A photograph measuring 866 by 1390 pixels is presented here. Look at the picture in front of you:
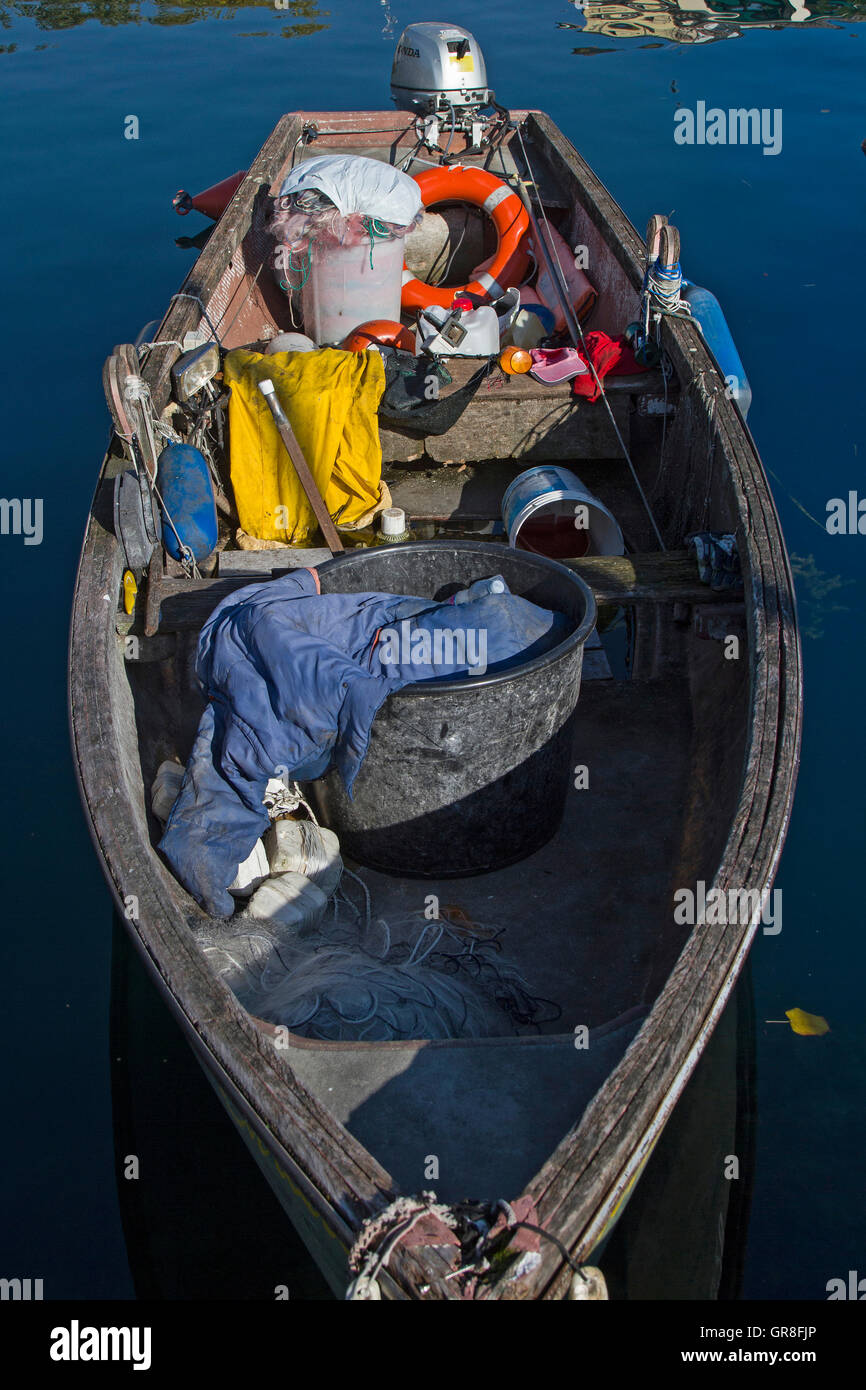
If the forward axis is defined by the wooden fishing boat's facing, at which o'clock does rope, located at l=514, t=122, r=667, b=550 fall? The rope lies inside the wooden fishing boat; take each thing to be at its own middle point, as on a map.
The rope is roughly at 6 o'clock from the wooden fishing boat.

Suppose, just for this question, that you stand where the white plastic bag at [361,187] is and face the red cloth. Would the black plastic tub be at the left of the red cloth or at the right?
right

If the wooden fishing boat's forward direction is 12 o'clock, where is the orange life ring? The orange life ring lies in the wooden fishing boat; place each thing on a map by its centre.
The orange life ring is roughly at 6 o'clock from the wooden fishing boat.

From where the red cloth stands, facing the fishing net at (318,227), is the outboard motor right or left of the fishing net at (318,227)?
right

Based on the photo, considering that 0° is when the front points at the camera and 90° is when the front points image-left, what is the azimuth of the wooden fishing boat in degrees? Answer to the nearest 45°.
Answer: approximately 0°

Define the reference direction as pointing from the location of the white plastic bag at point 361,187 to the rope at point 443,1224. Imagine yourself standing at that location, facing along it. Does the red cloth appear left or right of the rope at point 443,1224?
left
